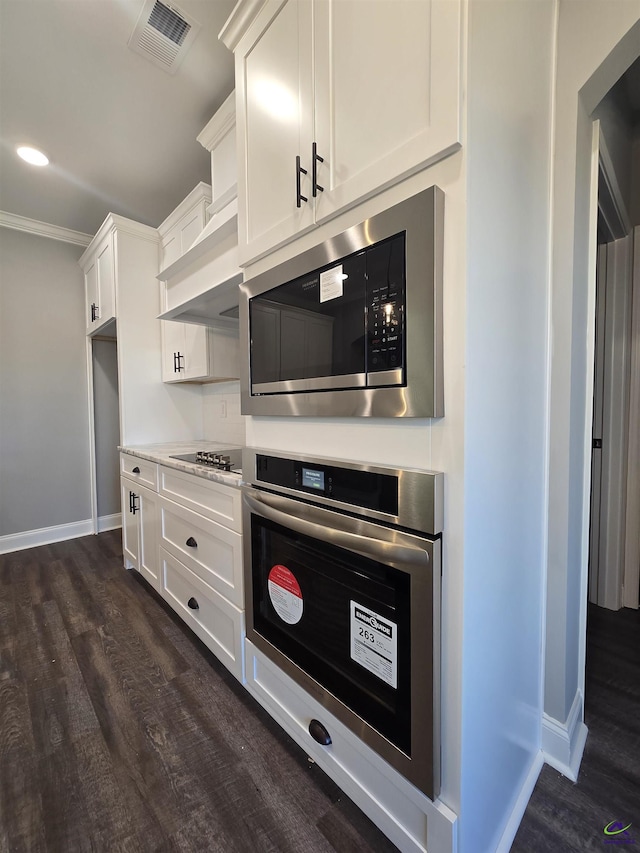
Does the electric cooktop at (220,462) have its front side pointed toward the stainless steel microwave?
no

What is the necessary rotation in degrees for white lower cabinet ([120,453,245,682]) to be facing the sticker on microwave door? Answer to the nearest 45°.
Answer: approximately 45° to its left

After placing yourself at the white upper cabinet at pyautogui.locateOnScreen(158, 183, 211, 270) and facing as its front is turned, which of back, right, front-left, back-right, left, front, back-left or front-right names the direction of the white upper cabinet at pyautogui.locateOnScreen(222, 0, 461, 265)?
front-left

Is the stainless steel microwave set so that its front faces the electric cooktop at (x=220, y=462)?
no

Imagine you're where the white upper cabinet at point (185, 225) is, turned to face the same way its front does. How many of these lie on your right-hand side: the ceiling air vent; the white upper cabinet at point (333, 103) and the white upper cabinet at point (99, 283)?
1

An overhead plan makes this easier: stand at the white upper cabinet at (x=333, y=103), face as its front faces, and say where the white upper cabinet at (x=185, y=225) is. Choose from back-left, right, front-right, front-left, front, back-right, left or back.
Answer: right

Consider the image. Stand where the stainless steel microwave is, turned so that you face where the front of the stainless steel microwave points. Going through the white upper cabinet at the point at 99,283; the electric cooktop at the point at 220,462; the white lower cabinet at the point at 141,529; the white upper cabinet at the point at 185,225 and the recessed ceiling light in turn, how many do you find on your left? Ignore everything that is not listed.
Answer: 0

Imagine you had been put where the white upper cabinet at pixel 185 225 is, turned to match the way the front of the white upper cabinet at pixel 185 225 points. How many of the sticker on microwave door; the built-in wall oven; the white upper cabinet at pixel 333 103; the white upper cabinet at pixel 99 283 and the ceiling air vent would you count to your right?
1

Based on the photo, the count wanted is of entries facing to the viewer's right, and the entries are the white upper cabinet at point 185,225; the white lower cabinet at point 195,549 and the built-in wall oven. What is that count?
0

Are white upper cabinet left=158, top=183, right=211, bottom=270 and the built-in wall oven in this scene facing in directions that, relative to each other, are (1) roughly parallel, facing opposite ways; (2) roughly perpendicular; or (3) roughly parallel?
roughly parallel

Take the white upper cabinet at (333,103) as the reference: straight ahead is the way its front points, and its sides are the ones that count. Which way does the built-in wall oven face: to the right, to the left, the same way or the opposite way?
the same way

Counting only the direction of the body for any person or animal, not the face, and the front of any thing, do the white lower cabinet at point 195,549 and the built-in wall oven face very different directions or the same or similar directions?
same or similar directions

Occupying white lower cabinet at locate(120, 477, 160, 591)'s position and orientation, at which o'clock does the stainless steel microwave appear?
The stainless steel microwave is roughly at 10 o'clock from the white lower cabinet.

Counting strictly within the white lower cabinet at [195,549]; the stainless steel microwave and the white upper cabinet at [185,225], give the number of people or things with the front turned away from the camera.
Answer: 0

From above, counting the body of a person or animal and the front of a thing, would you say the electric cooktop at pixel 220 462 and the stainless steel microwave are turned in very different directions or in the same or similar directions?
same or similar directions

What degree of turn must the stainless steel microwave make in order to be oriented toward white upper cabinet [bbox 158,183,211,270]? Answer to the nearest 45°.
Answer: approximately 90° to its right

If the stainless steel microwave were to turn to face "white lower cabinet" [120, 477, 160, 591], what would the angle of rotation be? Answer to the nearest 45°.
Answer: approximately 90° to its right
